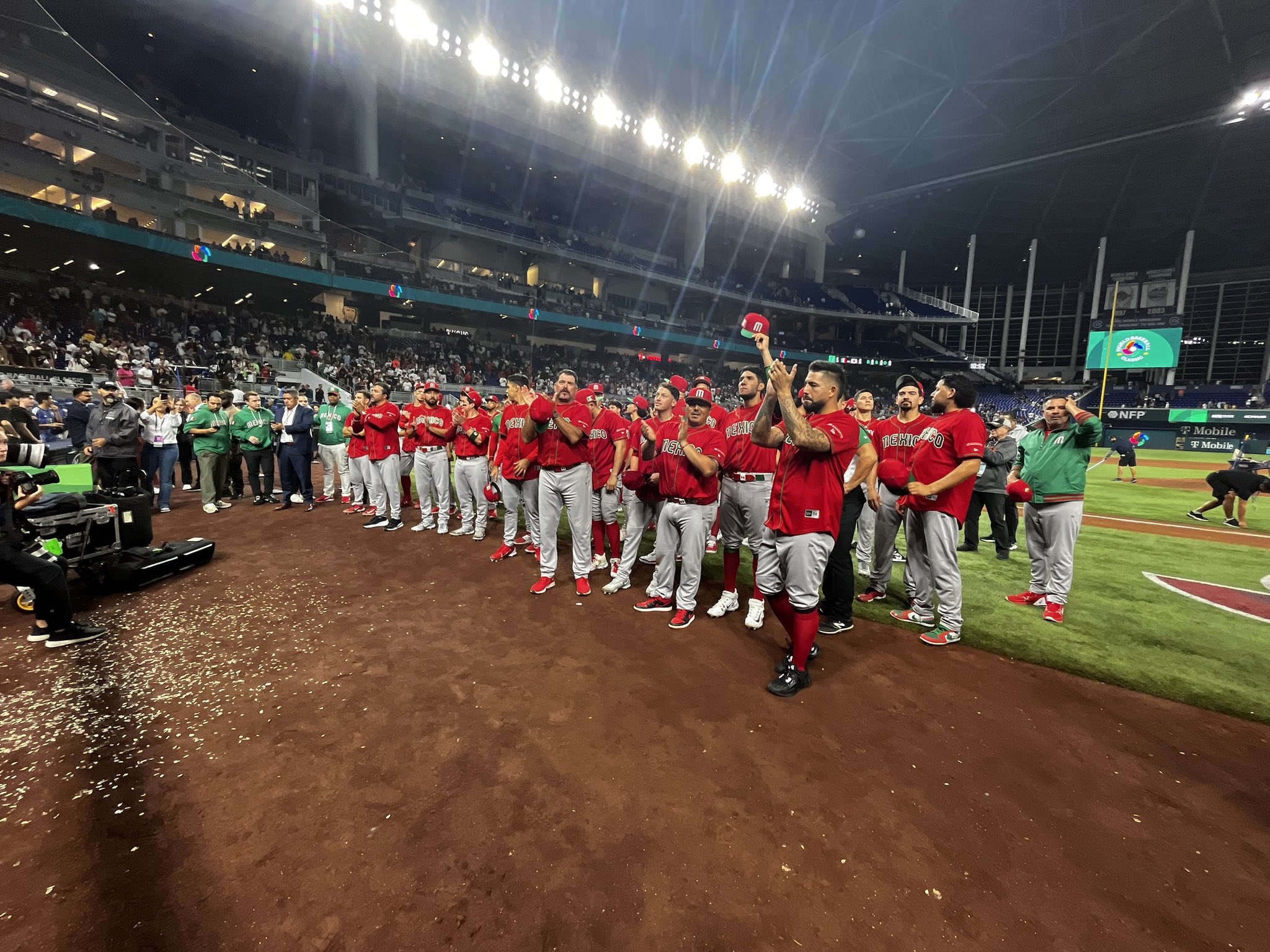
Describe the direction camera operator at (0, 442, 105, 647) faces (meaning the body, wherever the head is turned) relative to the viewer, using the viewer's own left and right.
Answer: facing to the right of the viewer

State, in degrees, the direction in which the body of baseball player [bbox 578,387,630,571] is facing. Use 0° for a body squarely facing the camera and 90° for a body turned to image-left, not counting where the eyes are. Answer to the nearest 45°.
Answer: approximately 45°

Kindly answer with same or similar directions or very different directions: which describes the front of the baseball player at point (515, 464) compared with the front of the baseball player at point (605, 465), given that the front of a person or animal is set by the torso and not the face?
same or similar directions

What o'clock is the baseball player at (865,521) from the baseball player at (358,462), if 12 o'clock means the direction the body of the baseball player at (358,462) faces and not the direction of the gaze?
the baseball player at (865,521) is roughly at 9 o'clock from the baseball player at (358,462).

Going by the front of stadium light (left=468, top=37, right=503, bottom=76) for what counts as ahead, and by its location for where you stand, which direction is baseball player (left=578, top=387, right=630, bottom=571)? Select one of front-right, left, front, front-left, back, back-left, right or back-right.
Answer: front

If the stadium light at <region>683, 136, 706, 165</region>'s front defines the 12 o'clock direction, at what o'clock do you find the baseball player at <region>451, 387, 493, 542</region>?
The baseball player is roughly at 12 o'clock from the stadium light.

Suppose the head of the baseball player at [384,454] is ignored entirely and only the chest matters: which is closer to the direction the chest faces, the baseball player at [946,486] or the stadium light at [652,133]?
the baseball player

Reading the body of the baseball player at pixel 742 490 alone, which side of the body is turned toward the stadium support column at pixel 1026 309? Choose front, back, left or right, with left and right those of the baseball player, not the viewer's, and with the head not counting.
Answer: back

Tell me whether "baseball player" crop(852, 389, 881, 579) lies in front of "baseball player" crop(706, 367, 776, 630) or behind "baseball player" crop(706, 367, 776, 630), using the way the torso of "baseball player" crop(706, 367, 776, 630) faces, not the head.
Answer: behind

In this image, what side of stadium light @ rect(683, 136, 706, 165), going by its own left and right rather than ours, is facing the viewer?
front

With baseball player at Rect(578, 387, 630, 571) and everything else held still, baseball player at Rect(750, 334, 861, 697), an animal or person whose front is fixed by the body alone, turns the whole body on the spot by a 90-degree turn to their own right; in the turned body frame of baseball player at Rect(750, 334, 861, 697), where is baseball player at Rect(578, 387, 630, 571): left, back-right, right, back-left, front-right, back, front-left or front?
front

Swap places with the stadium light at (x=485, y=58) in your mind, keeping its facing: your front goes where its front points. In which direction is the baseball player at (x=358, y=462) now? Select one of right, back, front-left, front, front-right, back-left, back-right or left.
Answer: front

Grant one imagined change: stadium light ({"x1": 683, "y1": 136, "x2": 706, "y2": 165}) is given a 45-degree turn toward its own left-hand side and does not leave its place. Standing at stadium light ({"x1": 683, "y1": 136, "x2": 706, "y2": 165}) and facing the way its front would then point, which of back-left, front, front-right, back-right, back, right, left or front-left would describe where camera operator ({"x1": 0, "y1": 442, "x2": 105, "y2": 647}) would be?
front-right

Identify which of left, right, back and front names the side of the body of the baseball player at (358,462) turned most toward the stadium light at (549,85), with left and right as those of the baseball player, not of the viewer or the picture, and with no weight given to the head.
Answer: back

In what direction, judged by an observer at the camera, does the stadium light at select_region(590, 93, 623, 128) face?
facing the viewer

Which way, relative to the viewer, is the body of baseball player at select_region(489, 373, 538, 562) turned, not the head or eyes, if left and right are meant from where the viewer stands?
facing the viewer and to the left of the viewer

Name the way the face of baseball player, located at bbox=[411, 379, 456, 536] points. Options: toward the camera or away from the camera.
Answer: toward the camera

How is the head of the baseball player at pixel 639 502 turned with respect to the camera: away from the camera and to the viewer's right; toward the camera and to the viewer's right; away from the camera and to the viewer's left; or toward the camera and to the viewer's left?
toward the camera and to the viewer's left
